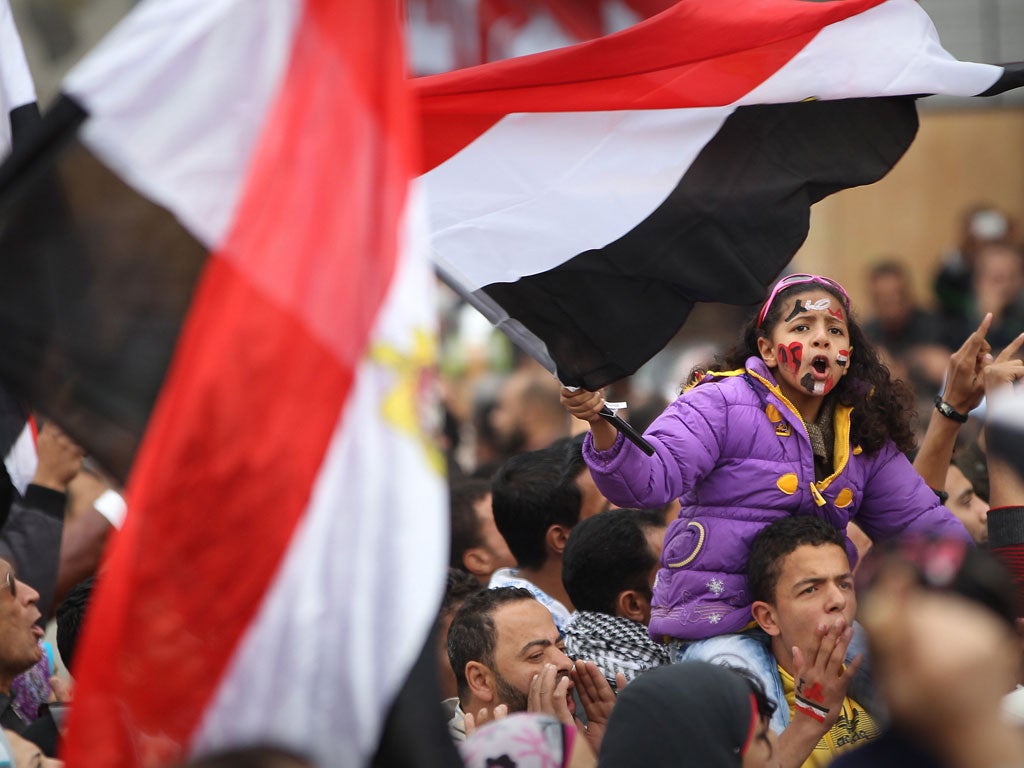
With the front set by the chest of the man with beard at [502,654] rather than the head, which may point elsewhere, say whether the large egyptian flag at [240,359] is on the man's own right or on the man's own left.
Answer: on the man's own right

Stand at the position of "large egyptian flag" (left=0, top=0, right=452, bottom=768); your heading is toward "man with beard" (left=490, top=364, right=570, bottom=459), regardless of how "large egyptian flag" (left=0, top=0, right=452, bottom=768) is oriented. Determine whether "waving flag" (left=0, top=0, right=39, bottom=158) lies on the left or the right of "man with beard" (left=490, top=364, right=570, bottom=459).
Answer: left

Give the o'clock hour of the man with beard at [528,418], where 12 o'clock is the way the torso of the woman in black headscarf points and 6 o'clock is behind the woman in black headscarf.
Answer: The man with beard is roughly at 9 o'clock from the woman in black headscarf.

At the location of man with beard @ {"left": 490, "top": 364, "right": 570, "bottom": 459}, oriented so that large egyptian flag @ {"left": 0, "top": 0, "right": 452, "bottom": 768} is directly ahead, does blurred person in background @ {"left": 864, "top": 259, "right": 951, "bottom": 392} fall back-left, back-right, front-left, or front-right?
back-left

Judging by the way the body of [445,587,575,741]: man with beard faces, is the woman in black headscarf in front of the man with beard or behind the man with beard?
in front

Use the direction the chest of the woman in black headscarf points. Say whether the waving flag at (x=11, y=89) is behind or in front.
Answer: behind
